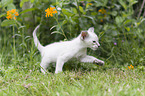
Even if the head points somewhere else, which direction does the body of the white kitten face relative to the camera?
to the viewer's right
